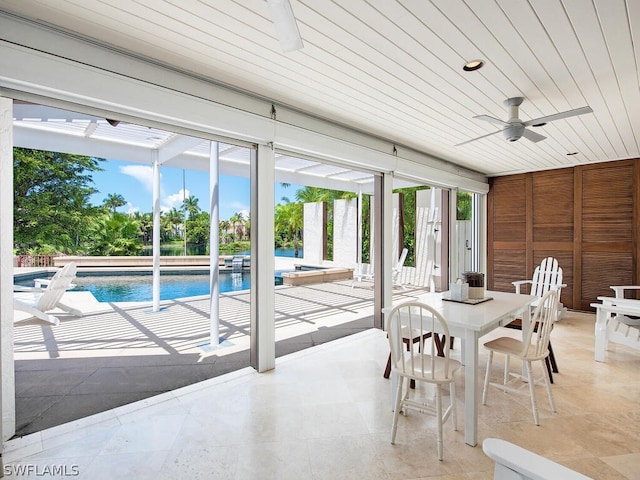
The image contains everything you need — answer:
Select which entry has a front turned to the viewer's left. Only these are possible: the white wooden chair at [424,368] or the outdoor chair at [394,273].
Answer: the outdoor chair

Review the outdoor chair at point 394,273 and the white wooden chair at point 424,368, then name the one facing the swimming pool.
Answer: the outdoor chair

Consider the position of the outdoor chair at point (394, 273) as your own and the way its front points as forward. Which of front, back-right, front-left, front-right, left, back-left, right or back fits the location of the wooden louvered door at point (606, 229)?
back-left

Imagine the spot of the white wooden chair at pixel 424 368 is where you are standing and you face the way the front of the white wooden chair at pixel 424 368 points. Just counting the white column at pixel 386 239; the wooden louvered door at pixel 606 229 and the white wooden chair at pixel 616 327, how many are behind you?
0

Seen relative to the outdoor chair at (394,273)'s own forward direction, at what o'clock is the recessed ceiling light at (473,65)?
The recessed ceiling light is roughly at 9 o'clock from the outdoor chair.

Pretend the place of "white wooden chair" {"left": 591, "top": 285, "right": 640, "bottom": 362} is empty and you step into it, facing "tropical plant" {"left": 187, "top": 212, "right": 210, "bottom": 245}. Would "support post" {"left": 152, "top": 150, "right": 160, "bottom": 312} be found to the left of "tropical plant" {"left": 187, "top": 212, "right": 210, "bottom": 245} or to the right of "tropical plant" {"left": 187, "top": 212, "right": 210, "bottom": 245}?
left

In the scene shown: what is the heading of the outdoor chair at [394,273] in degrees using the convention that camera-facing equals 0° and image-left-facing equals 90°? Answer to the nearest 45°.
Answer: approximately 90°

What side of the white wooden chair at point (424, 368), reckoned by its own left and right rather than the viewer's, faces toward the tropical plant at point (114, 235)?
left

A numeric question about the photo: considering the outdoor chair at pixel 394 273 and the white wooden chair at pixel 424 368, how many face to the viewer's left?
1

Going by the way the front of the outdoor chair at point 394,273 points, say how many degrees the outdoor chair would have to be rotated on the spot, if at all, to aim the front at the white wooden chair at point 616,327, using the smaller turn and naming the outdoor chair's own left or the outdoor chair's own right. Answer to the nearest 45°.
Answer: approximately 90° to the outdoor chair's own left

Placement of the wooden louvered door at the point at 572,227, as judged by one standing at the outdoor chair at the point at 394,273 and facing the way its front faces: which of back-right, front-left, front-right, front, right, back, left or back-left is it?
back-left

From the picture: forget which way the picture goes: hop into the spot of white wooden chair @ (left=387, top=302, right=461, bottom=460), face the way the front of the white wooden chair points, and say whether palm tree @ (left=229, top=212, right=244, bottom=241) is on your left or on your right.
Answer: on your left

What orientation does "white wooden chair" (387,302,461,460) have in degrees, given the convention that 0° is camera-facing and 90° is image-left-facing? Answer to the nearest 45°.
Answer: approximately 225°

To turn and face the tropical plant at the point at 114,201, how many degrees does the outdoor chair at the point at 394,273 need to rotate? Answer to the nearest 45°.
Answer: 0° — it already faces it

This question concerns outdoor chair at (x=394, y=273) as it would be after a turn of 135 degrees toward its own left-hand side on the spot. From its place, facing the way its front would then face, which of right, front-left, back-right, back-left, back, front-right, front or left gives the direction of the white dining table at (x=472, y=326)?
front-right

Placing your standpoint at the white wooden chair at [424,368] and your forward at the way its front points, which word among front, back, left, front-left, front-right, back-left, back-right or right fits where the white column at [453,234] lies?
front-left

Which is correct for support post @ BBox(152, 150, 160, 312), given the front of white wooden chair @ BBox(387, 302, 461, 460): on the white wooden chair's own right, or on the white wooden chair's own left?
on the white wooden chair's own left
